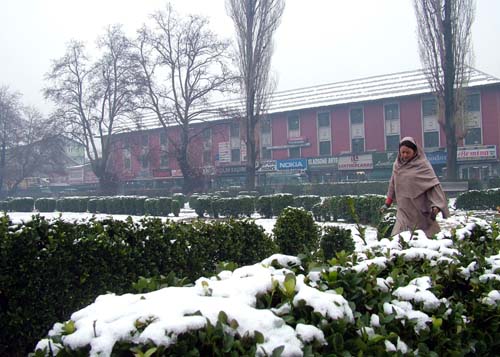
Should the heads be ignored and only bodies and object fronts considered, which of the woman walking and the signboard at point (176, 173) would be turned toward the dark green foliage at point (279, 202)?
the signboard

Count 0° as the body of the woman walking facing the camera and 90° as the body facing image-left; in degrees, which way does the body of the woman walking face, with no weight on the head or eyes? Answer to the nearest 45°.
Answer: approximately 45°

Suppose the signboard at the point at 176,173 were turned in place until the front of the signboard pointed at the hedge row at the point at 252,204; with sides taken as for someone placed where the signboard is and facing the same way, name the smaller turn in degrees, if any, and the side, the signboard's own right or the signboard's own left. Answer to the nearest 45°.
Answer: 0° — it already faces it

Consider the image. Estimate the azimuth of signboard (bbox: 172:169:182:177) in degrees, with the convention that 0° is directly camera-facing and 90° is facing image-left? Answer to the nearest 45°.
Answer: approximately 0°

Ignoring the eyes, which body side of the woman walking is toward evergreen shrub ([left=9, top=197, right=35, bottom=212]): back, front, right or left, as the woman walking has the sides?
right

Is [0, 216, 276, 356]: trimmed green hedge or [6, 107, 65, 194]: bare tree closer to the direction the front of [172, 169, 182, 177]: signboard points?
the trimmed green hedge
